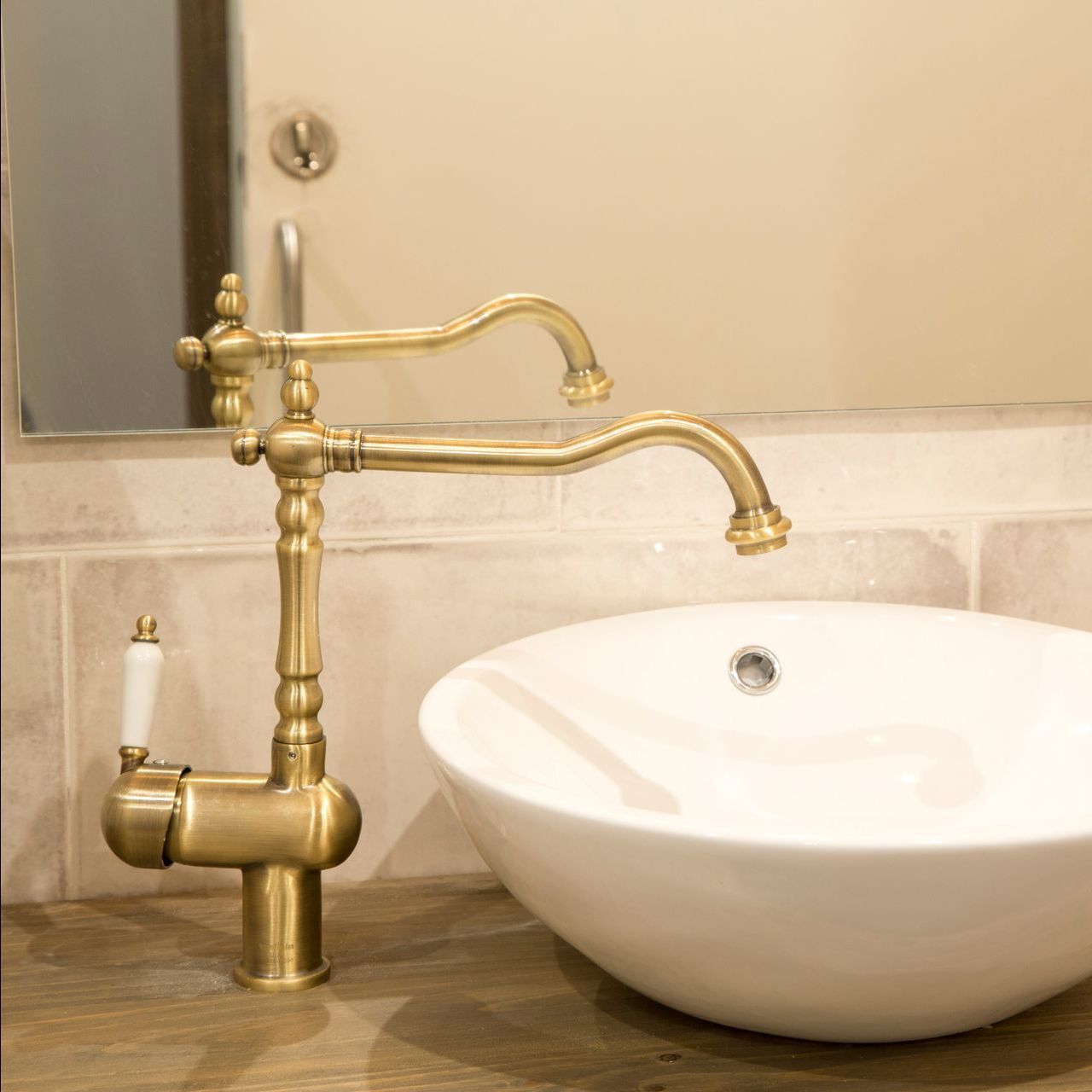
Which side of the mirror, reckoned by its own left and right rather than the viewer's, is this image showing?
front

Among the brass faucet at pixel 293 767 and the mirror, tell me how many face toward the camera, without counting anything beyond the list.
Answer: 1

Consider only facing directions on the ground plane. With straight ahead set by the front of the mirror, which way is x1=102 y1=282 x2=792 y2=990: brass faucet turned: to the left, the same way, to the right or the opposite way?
to the left

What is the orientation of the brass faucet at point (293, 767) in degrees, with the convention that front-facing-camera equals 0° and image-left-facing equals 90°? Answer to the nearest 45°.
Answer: approximately 270°

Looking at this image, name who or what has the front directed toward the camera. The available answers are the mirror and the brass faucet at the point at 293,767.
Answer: the mirror
